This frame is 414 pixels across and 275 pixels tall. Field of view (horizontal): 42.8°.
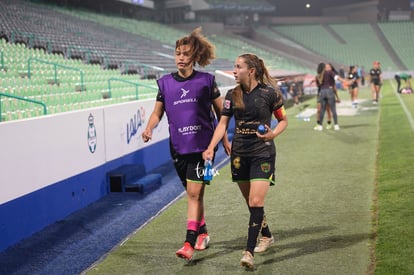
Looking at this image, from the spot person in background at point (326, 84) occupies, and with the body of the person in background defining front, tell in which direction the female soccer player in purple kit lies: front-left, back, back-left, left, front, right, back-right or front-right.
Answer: back

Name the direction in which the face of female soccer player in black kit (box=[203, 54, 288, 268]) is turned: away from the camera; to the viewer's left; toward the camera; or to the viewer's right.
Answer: to the viewer's left

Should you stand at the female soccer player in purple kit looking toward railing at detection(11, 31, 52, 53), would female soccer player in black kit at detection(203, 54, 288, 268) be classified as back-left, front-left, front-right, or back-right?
back-right

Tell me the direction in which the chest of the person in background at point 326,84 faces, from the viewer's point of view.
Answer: away from the camera

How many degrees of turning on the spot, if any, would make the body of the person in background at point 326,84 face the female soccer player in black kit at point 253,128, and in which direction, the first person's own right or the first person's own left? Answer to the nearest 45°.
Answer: approximately 180°

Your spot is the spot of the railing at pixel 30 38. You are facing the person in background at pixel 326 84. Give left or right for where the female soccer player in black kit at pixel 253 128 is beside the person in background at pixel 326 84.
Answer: right
